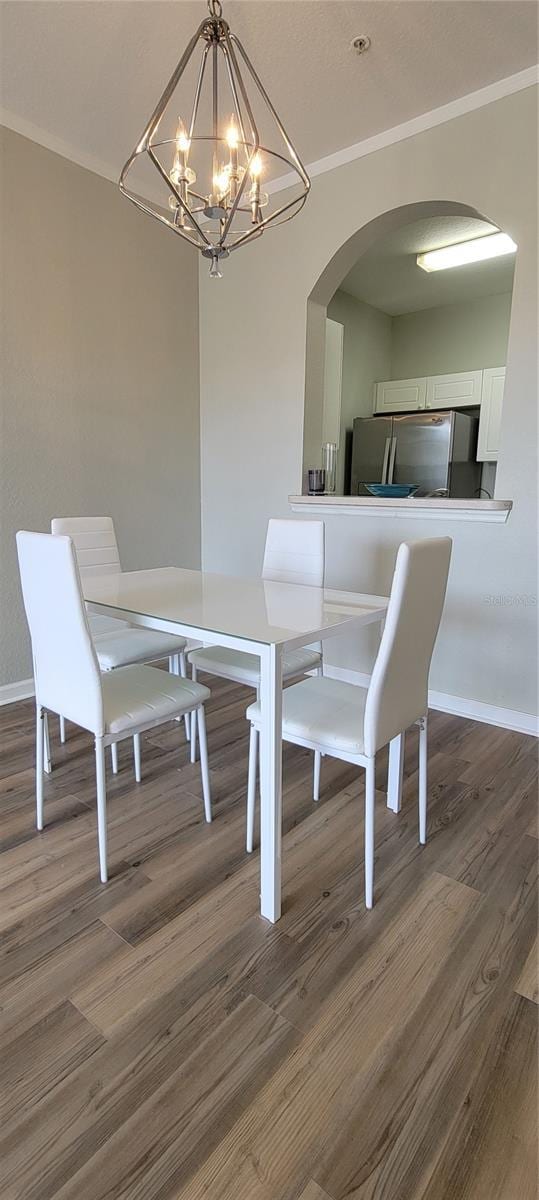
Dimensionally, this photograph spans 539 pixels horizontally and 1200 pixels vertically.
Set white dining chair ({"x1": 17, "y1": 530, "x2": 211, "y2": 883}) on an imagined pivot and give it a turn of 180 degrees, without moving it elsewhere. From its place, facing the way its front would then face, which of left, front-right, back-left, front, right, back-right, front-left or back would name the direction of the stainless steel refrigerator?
back

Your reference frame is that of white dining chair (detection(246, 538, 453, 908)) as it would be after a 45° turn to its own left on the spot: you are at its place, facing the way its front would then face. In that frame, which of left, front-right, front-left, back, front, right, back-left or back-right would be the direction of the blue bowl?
right

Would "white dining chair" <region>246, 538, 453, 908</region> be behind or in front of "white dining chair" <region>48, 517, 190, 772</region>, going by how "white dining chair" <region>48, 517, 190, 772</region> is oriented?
in front

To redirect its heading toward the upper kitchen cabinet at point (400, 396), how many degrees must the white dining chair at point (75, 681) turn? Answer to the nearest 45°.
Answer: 0° — it already faces it

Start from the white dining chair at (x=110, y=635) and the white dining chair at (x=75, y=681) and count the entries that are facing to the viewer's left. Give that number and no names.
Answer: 0

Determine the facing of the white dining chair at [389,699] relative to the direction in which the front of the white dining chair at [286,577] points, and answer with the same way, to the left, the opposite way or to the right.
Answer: to the right

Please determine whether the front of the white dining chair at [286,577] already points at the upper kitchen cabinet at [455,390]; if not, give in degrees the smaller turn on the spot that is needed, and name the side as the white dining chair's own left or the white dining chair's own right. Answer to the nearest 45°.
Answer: approximately 180°

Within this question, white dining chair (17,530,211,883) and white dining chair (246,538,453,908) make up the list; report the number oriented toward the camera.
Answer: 0

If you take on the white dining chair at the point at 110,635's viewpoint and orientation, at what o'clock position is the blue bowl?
The blue bowl is roughly at 10 o'clock from the white dining chair.

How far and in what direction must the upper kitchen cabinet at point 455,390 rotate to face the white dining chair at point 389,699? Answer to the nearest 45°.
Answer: approximately 45° to its left

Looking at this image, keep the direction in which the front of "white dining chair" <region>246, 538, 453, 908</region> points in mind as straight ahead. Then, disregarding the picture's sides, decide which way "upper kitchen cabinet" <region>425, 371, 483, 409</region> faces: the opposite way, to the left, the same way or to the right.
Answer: to the left

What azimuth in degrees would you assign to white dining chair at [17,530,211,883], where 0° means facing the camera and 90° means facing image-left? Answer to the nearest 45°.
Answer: approximately 225°

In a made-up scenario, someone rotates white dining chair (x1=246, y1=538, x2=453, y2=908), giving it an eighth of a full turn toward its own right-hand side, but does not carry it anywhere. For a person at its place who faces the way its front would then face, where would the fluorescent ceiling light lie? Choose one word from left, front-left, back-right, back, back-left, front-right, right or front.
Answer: front

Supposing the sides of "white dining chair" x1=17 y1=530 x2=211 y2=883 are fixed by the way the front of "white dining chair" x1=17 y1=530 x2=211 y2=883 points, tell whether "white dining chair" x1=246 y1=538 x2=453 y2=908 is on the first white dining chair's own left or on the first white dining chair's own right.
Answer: on the first white dining chair's own right

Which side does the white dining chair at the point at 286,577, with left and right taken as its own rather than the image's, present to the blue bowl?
back

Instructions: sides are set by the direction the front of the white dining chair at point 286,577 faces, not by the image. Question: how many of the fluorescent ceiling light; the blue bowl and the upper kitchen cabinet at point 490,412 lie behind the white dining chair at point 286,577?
3
